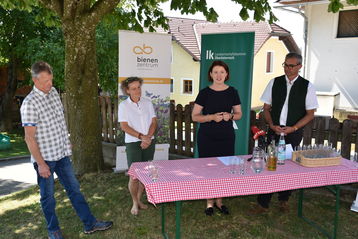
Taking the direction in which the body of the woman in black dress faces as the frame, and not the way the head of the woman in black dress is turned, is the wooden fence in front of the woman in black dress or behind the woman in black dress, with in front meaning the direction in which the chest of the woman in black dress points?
behind

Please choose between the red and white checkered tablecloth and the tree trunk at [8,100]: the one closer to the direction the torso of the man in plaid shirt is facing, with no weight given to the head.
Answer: the red and white checkered tablecloth

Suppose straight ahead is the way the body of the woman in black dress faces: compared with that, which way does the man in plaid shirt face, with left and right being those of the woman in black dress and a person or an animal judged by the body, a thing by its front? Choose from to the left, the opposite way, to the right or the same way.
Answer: to the left

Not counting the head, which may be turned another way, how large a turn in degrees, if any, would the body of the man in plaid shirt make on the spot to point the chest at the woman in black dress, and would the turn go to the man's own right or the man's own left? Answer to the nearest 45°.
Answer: approximately 45° to the man's own left

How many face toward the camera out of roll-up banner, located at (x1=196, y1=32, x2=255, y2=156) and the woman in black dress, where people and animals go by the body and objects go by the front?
2

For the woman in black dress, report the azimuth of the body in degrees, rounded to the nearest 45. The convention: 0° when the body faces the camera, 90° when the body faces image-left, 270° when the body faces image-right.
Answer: approximately 0°

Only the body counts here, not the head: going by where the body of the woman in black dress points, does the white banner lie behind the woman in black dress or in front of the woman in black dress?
behind

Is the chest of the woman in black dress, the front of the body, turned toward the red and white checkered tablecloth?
yes

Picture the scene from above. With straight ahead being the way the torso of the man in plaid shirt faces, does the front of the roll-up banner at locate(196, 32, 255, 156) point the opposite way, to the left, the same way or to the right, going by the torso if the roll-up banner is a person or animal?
to the right

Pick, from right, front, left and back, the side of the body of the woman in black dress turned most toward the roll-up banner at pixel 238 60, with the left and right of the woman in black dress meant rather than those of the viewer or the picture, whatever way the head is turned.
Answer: back

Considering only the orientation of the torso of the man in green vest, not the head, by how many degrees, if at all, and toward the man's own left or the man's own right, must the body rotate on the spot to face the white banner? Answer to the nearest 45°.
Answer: approximately 45° to the man's own right
